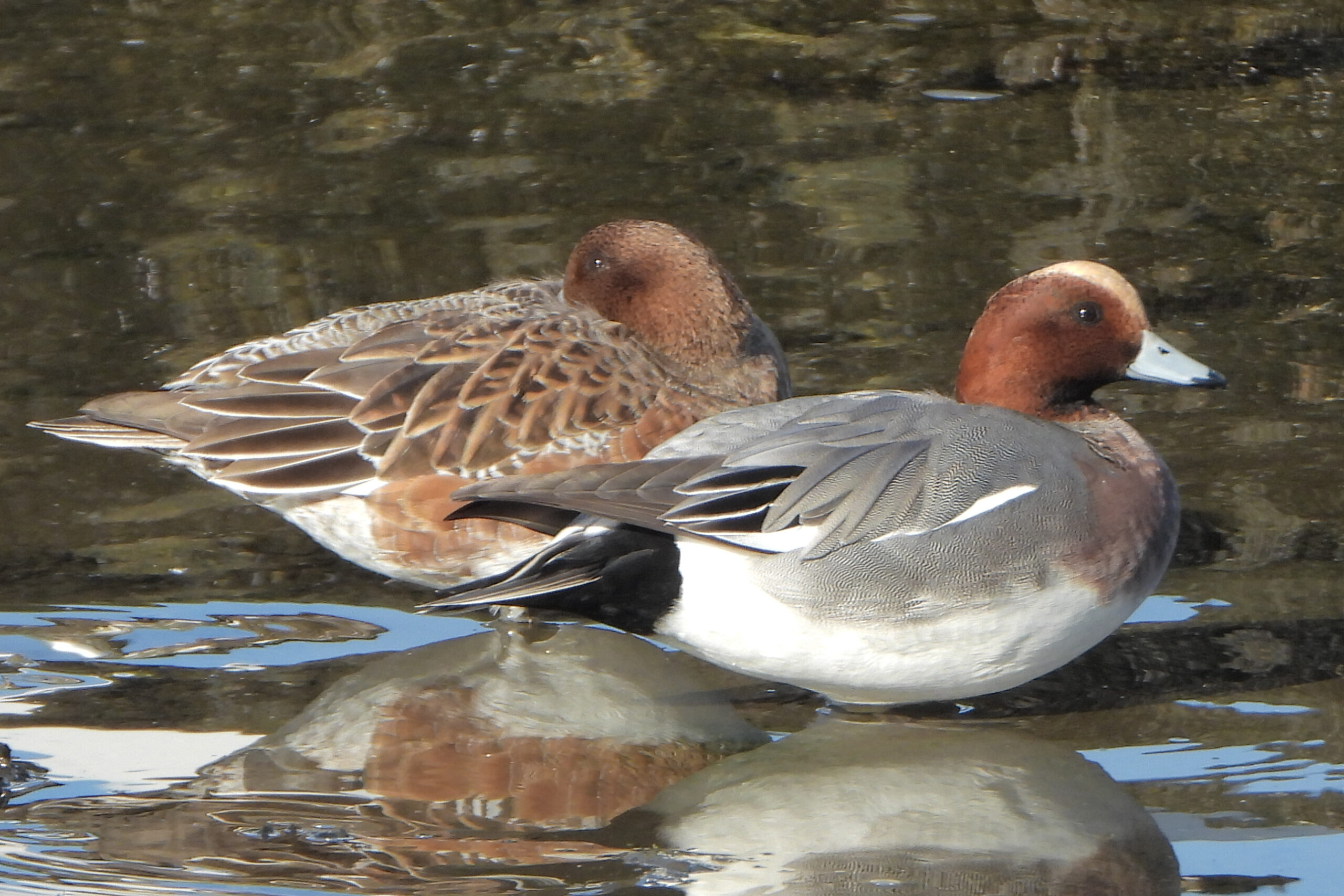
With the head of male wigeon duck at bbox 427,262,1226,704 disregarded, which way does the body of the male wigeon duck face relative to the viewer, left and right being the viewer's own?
facing to the right of the viewer

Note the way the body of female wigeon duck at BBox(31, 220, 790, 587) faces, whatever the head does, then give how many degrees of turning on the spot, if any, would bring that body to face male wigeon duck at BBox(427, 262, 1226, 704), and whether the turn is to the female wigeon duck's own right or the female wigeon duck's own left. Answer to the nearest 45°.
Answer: approximately 45° to the female wigeon duck's own right

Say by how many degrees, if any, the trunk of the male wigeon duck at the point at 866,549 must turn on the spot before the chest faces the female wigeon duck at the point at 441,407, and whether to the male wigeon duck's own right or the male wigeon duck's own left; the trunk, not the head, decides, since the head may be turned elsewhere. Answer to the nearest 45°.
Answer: approximately 135° to the male wigeon duck's own left

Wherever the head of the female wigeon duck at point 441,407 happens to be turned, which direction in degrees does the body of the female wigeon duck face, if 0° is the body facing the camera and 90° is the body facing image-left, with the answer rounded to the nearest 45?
approximately 270°

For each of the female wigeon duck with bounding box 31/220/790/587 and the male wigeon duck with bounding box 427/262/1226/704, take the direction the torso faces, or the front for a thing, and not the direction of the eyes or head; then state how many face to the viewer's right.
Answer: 2
